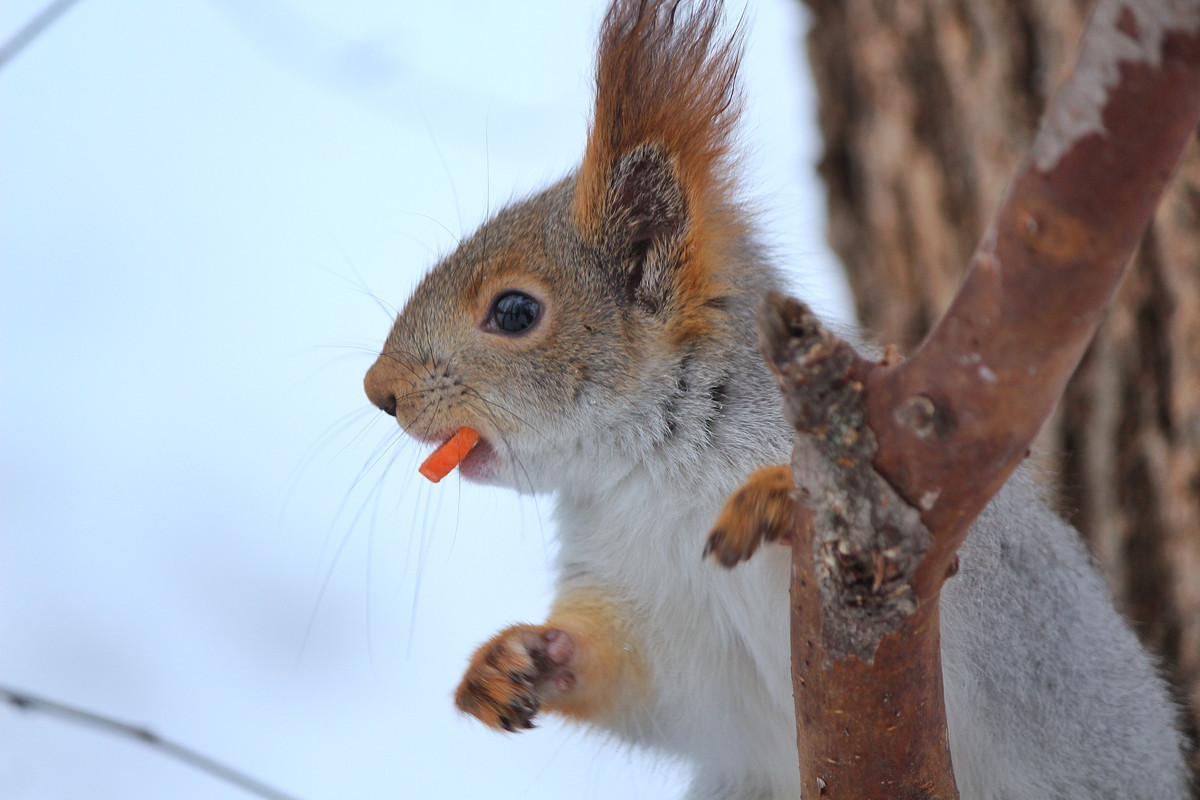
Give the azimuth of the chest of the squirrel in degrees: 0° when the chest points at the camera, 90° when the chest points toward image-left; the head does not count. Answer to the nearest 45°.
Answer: approximately 90°
